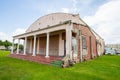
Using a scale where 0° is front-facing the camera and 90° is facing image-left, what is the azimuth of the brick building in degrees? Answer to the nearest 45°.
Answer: approximately 45°
